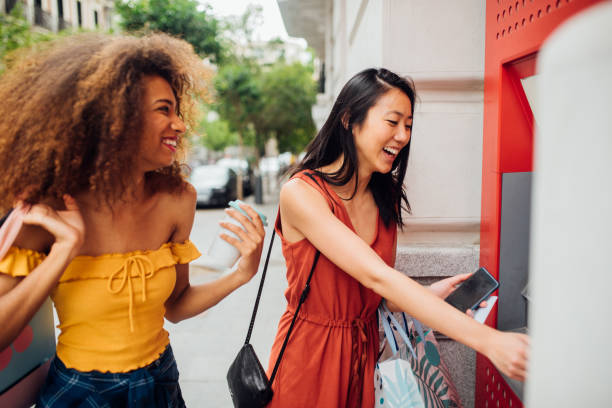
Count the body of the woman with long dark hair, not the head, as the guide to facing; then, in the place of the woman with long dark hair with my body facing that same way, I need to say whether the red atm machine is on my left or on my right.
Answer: on my left

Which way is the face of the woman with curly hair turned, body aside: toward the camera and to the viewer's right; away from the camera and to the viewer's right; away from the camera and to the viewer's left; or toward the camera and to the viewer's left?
toward the camera and to the viewer's right

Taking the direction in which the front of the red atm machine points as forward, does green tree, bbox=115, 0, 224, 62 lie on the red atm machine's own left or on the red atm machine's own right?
on the red atm machine's own right

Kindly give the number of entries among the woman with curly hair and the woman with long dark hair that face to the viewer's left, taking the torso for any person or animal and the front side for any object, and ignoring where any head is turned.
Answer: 0

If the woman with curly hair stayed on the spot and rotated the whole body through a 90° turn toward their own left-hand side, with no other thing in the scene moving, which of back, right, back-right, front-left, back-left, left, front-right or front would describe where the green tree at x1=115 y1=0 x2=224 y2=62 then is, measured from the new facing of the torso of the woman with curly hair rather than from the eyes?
front-left

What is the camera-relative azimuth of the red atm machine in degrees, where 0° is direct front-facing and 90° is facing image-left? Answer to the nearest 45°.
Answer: approximately 45°

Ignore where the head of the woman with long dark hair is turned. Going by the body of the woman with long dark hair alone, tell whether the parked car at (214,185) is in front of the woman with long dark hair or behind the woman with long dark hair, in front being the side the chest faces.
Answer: behind

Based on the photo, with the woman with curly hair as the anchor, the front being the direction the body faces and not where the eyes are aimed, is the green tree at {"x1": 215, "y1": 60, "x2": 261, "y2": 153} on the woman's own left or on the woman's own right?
on the woman's own left

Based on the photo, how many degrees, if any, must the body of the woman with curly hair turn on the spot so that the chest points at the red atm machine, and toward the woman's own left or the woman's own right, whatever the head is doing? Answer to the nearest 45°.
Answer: approximately 45° to the woman's own left

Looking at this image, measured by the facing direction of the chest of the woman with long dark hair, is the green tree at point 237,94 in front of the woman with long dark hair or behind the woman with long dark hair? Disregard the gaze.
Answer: behind

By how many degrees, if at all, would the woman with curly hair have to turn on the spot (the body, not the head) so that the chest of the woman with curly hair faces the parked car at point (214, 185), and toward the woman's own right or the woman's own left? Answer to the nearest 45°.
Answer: approximately 135° to the woman's own left

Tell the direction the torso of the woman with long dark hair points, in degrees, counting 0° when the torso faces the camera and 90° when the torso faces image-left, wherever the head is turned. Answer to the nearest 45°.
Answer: approximately 315°

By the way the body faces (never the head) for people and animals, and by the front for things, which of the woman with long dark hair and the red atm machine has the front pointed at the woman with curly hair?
the red atm machine

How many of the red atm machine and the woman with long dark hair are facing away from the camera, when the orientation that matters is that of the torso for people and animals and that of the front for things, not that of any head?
0

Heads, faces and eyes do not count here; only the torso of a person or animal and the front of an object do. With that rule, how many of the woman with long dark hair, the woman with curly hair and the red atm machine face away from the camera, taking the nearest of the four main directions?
0

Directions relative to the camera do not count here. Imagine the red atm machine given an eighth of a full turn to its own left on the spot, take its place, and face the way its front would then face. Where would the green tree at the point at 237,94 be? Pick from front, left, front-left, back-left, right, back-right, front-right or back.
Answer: back-right

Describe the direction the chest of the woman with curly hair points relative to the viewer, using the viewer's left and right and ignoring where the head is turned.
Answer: facing the viewer and to the right of the viewer

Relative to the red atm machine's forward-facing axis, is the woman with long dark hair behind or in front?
in front
